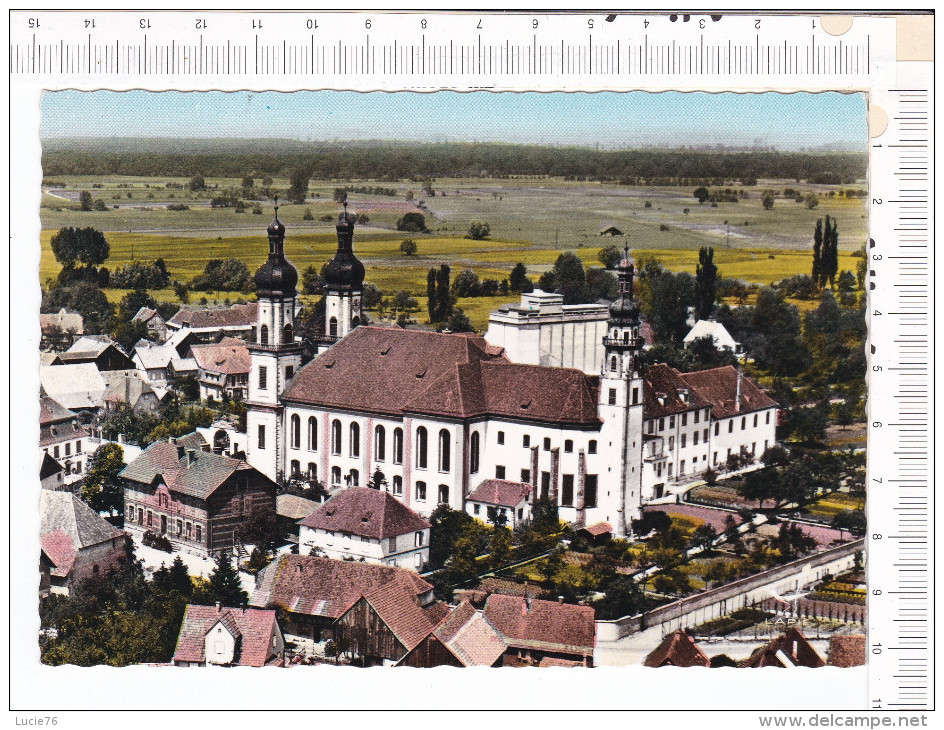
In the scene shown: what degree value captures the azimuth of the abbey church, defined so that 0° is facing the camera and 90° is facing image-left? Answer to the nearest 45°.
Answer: approximately 135°

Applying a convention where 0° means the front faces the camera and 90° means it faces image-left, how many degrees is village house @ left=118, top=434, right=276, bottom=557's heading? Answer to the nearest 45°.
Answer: approximately 45°

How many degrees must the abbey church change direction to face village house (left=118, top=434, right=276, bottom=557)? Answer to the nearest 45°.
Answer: approximately 45° to its left

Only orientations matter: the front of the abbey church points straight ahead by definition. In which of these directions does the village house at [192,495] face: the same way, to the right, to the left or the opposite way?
to the left

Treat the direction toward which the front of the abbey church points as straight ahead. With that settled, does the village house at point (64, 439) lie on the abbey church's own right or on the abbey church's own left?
on the abbey church's own left
